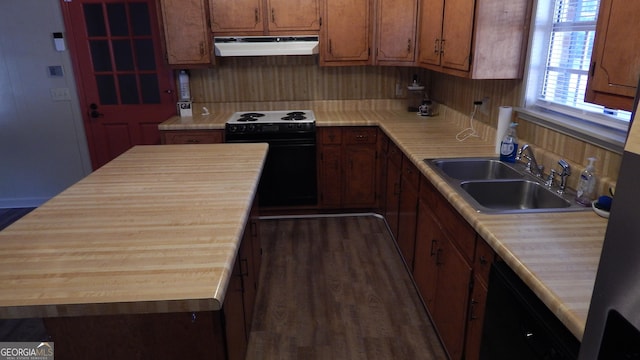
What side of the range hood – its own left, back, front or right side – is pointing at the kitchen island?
front

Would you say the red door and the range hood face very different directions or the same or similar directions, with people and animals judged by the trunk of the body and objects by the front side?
same or similar directions

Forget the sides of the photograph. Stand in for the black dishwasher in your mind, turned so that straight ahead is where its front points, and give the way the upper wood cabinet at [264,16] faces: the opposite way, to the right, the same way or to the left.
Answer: to the left

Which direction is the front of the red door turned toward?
toward the camera

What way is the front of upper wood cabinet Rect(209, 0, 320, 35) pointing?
toward the camera

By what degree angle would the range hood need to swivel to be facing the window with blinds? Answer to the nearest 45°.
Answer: approximately 45° to its left

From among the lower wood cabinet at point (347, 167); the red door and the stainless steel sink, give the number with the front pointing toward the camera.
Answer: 2

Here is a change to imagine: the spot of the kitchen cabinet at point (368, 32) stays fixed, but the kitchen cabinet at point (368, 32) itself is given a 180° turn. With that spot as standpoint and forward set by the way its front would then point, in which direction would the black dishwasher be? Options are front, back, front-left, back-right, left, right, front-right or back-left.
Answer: back

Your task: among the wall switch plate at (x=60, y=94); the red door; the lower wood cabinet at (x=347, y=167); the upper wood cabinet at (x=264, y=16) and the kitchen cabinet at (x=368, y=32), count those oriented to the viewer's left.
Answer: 0

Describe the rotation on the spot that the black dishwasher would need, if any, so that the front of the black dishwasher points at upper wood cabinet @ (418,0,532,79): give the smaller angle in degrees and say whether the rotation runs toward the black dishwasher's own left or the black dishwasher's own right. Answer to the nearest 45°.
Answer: approximately 135° to the black dishwasher's own right

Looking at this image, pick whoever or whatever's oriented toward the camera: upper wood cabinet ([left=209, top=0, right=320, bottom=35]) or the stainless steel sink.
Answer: the upper wood cabinet

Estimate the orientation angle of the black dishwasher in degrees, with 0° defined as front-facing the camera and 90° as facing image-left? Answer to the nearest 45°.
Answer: approximately 45°

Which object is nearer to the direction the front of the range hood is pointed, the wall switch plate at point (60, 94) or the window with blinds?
the window with blinds

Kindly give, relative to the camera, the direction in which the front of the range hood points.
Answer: facing the viewer

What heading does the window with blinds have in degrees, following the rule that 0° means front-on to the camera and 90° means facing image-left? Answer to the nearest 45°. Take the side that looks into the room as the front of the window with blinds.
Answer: approximately 45°

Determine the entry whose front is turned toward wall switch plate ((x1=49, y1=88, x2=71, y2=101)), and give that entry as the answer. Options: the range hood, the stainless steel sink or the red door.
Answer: the stainless steel sink

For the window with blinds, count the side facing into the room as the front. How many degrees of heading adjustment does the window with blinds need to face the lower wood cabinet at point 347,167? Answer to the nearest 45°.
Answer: approximately 45° to its right
